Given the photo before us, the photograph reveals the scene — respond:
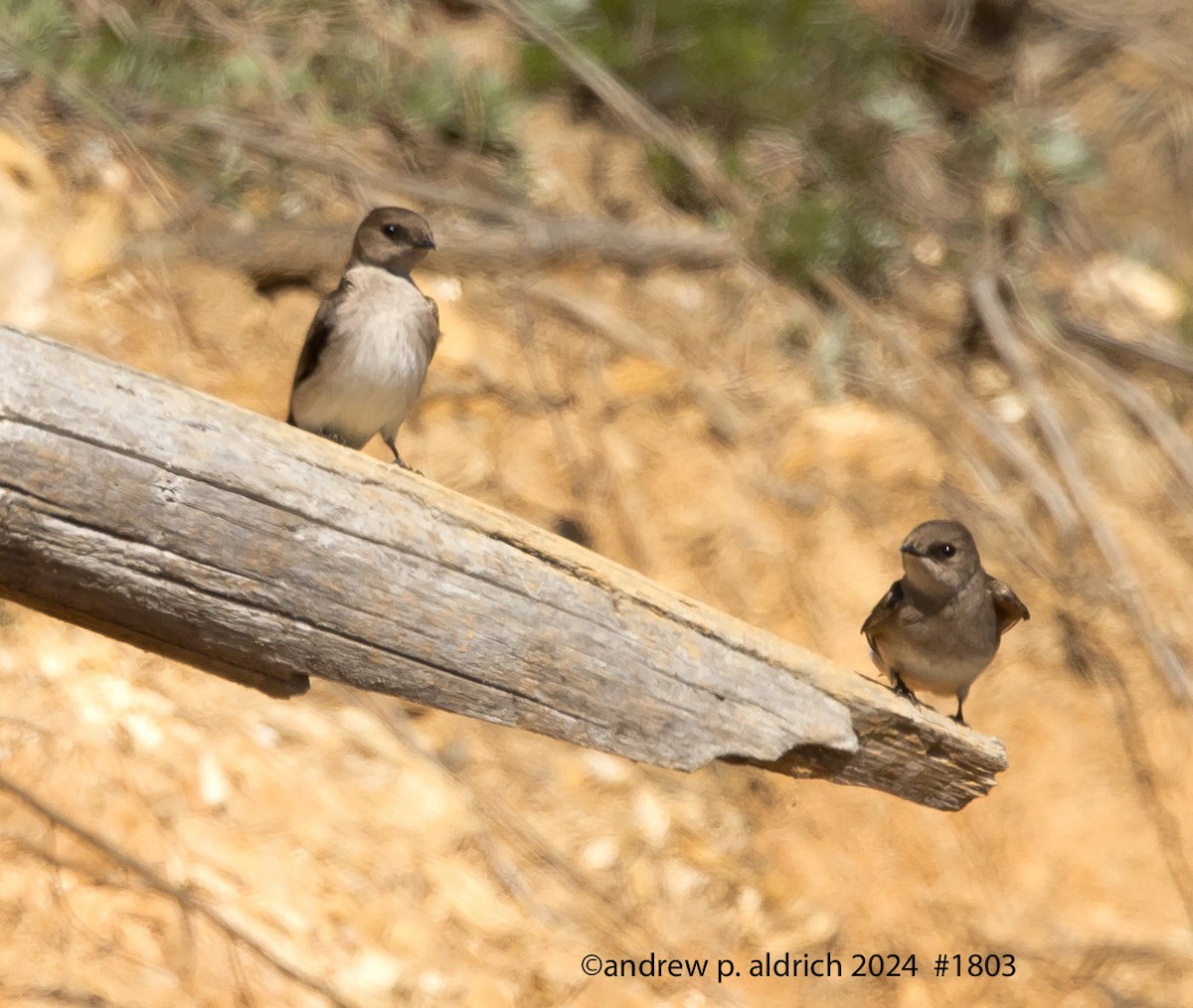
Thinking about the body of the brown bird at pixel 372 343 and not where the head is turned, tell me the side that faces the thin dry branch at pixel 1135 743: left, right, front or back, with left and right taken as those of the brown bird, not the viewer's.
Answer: left

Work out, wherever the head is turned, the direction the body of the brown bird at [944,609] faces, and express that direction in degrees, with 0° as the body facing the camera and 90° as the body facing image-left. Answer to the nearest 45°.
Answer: approximately 0°

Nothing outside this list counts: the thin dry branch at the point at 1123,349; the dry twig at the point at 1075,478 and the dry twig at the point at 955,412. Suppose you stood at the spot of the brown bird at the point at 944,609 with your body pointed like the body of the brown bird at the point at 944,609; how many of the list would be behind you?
3

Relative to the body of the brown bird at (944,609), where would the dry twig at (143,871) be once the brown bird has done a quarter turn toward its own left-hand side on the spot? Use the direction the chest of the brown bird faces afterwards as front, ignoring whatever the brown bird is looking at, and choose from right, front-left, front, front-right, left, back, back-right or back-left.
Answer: back

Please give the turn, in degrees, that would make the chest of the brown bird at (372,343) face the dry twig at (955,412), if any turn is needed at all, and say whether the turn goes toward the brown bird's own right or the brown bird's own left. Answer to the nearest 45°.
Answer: approximately 90° to the brown bird's own left

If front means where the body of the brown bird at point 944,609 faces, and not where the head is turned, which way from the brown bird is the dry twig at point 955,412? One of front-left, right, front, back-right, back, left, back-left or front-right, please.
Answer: back

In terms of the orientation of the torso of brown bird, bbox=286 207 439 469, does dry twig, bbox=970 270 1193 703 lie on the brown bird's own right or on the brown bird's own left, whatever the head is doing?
on the brown bird's own left

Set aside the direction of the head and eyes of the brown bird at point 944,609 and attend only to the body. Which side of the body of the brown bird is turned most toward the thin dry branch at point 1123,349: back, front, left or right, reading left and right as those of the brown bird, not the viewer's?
back

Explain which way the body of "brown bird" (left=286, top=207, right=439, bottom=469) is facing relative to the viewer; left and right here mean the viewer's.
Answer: facing the viewer and to the right of the viewer

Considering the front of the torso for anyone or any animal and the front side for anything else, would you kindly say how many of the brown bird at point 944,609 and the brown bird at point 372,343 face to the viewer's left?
0
